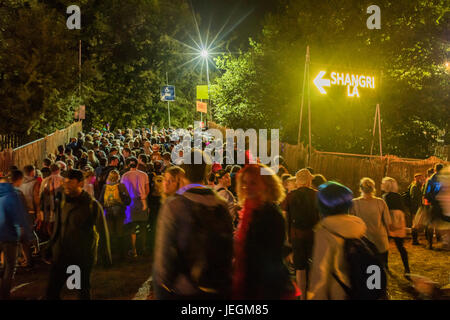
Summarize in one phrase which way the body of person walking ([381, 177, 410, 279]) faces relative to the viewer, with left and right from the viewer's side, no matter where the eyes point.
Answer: facing away from the viewer and to the left of the viewer

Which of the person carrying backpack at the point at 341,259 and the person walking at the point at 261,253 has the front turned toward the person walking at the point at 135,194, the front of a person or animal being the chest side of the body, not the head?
the person carrying backpack

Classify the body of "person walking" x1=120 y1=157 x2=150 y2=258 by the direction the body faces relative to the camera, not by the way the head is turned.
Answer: away from the camera

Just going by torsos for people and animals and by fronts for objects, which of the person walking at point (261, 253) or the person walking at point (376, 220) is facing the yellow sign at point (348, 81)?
the person walking at point (376, 220)

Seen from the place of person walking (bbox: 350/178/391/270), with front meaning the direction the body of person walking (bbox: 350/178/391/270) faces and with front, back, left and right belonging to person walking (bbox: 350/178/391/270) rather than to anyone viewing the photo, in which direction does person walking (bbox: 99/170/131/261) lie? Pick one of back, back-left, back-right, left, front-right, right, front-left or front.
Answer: left

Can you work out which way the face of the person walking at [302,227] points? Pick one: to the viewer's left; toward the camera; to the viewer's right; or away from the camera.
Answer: away from the camera

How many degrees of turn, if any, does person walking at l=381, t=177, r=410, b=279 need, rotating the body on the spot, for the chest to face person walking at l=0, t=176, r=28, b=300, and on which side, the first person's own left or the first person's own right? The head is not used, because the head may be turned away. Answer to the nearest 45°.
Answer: approximately 90° to the first person's own left

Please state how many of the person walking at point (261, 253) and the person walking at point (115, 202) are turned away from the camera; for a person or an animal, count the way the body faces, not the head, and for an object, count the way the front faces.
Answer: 1

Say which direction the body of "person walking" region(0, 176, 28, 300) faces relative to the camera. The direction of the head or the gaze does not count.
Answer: away from the camera

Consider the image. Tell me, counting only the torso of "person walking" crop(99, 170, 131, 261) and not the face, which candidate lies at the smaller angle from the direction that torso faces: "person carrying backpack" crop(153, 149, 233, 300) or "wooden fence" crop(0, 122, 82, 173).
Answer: the wooden fence

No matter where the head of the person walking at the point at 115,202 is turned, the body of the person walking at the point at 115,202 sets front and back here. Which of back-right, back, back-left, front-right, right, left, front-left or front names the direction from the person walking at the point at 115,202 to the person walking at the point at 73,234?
back
